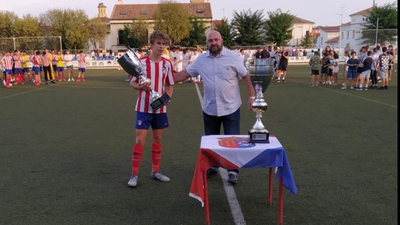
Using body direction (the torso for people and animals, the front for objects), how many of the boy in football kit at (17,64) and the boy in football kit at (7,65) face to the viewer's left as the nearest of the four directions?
0

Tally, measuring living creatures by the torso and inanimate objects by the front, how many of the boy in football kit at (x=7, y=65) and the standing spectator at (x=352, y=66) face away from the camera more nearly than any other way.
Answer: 0

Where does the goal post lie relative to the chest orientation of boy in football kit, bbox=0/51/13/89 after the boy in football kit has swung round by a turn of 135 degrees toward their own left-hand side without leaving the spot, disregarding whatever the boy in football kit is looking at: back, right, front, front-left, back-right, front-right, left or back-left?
front

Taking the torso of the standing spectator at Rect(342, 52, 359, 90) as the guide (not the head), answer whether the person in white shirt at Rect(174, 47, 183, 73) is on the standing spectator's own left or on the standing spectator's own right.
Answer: on the standing spectator's own right

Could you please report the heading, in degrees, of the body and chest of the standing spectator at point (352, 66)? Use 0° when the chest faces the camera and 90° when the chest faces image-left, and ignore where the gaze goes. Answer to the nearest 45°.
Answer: approximately 45°

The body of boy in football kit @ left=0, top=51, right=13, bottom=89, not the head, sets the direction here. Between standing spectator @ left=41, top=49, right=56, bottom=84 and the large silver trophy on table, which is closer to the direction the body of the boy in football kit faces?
the large silver trophy on table

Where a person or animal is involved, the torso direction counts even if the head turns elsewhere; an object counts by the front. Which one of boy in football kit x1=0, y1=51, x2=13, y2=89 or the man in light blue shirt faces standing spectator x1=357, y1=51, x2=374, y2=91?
the boy in football kit

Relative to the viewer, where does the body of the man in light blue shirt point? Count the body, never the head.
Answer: toward the camera

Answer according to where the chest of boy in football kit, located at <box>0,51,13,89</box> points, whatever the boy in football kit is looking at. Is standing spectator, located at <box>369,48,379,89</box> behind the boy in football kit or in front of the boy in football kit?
in front

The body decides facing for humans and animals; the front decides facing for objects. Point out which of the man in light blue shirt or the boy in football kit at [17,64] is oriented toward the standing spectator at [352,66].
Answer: the boy in football kit

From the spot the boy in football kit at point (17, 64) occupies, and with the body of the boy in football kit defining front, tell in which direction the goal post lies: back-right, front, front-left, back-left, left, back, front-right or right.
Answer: back-left

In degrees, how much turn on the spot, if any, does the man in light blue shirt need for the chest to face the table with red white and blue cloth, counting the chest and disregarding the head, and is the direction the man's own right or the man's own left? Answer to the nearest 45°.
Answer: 0° — they already face it

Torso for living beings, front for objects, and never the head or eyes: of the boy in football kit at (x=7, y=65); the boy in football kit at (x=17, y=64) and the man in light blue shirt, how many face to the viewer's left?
0

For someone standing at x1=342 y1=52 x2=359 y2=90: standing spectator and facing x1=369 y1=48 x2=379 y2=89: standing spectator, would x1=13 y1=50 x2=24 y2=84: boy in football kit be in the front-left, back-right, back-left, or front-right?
back-left

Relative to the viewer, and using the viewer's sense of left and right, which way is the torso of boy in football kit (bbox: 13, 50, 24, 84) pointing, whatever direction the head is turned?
facing the viewer and to the right of the viewer

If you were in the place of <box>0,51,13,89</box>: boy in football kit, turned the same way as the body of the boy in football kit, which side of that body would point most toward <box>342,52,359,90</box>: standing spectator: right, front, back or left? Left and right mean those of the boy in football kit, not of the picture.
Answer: left

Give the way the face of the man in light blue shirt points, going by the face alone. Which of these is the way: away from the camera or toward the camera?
toward the camera
